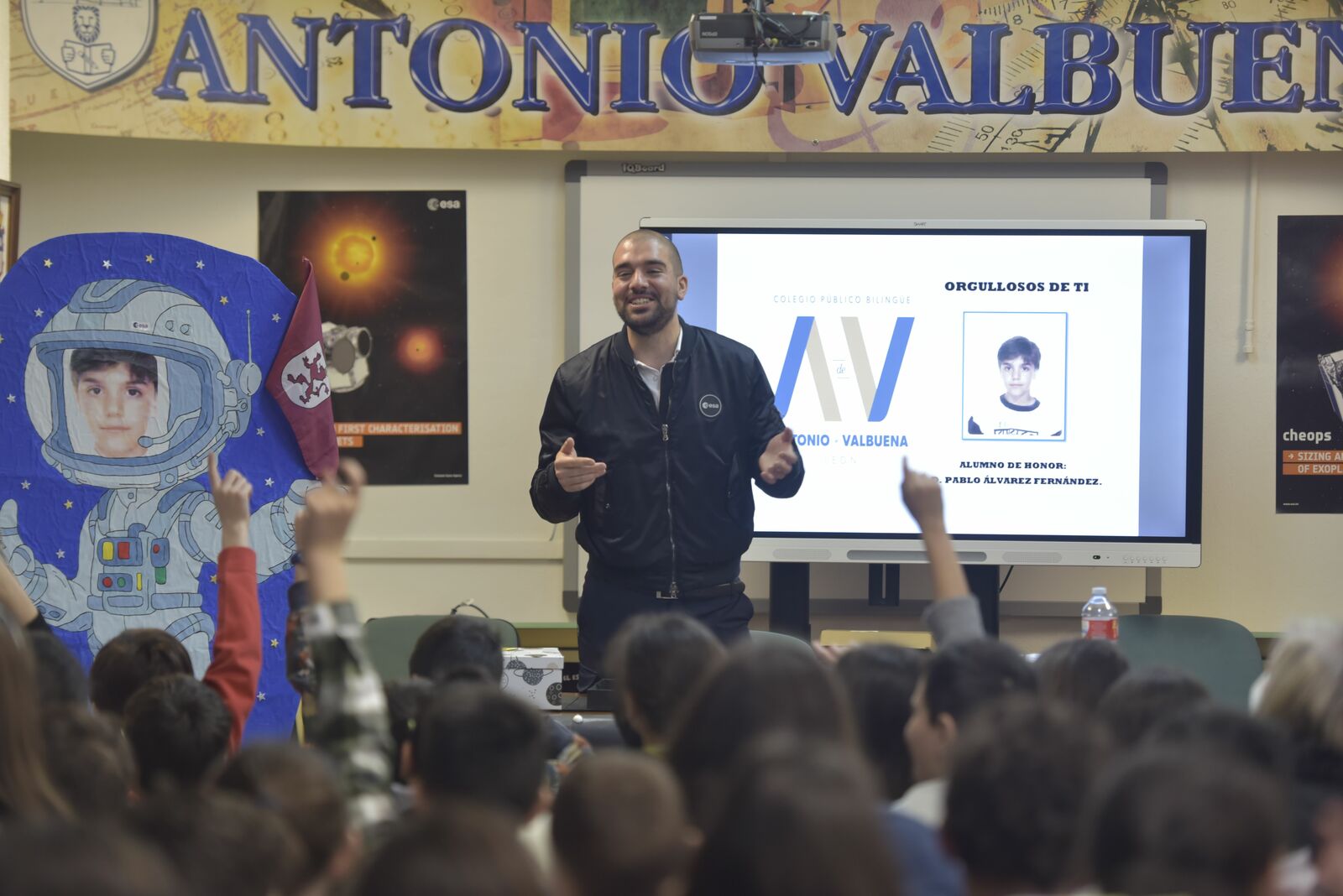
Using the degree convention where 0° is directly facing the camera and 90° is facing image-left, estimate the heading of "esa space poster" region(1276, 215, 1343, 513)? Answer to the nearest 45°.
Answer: approximately 0°

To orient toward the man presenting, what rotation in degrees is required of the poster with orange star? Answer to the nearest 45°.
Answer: approximately 45° to its left

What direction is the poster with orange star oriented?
toward the camera

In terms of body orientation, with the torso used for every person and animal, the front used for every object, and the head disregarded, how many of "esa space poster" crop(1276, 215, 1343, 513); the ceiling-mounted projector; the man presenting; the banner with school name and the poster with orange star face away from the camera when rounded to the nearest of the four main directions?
1

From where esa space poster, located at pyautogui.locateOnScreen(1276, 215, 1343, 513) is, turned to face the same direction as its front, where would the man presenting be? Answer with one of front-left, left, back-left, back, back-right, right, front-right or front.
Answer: front-right

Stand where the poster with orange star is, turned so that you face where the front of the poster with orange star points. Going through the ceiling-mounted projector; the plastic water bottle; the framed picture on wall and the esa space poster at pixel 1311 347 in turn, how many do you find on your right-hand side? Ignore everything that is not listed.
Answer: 1

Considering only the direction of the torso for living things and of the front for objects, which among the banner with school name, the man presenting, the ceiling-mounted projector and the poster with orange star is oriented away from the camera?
the ceiling-mounted projector

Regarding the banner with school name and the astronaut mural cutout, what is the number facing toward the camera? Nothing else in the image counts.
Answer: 2

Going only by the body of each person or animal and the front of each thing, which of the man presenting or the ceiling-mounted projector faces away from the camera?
the ceiling-mounted projector

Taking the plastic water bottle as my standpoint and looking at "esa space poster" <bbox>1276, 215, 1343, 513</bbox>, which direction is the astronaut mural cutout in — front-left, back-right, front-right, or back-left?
back-left

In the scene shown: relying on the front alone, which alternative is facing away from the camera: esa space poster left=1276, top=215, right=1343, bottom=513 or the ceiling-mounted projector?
the ceiling-mounted projector

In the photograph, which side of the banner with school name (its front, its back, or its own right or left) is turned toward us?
front

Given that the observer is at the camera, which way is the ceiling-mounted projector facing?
facing away from the viewer

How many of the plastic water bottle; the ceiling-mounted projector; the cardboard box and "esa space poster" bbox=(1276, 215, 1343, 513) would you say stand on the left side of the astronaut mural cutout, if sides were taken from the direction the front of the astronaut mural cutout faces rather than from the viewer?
4

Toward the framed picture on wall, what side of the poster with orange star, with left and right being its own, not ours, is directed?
right
